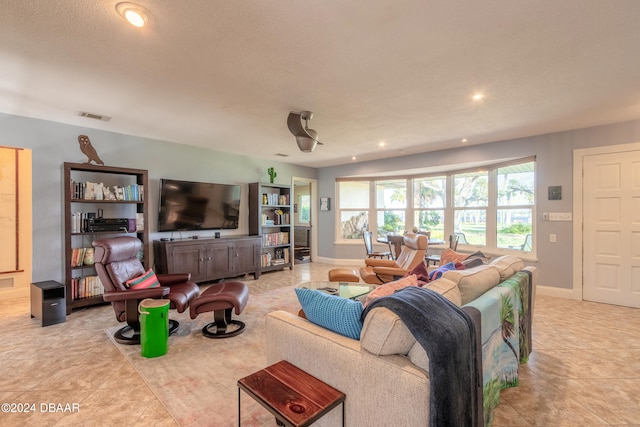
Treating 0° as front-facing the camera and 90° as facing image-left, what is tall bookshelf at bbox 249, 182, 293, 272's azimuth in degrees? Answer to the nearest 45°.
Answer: approximately 315°

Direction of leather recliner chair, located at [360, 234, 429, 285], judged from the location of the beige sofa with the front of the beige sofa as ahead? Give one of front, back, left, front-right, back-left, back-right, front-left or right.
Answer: front-right

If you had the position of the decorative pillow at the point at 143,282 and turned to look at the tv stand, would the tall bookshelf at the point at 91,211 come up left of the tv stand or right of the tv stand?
left

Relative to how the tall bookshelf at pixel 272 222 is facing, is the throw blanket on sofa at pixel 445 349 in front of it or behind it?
in front

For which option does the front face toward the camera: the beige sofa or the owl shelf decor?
the owl shelf decor

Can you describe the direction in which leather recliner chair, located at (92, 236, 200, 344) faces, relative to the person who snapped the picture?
facing the viewer and to the right of the viewer

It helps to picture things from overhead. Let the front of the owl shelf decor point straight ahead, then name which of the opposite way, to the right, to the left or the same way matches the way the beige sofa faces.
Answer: the opposite way

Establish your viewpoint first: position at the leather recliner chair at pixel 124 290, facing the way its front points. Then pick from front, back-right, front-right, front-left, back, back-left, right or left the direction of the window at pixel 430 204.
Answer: front-left

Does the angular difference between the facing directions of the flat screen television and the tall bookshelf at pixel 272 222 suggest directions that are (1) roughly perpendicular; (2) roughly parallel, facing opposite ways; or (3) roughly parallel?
roughly parallel

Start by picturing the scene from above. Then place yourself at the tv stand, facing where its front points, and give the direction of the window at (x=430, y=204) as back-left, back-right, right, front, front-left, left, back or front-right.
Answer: front-left

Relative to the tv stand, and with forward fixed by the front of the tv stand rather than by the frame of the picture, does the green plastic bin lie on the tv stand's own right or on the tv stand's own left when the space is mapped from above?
on the tv stand's own right

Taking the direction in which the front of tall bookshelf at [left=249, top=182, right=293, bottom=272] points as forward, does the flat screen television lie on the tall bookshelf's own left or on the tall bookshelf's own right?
on the tall bookshelf's own right
